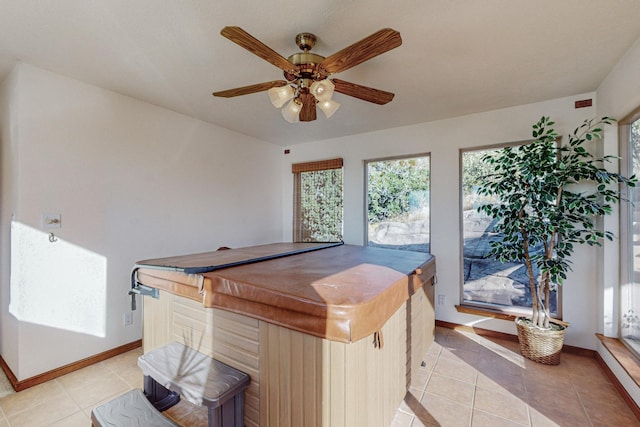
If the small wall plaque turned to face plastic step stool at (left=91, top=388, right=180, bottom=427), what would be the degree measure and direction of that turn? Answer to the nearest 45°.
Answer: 0° — it already faces it

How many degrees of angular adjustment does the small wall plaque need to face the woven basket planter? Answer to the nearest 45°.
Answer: approximately 45° to its left

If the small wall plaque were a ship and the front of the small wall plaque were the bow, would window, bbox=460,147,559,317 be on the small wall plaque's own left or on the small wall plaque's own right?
on the small wall plaque's own left

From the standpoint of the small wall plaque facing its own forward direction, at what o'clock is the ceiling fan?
The ceiling fan is roughly at 11 o'clock from the small wall plaque.

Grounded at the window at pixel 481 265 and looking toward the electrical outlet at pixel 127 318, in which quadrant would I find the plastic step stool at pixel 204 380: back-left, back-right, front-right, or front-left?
front-left

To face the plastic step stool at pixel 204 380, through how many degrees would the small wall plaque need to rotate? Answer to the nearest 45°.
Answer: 0° — it already faces it

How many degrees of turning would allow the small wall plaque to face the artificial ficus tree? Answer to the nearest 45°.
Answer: approximately 45° to its left

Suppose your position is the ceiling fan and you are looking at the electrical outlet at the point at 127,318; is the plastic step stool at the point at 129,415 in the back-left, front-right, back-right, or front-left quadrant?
front-left

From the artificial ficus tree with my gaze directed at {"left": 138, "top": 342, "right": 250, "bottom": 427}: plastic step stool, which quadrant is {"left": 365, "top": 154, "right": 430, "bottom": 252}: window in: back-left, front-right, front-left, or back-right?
front-right
